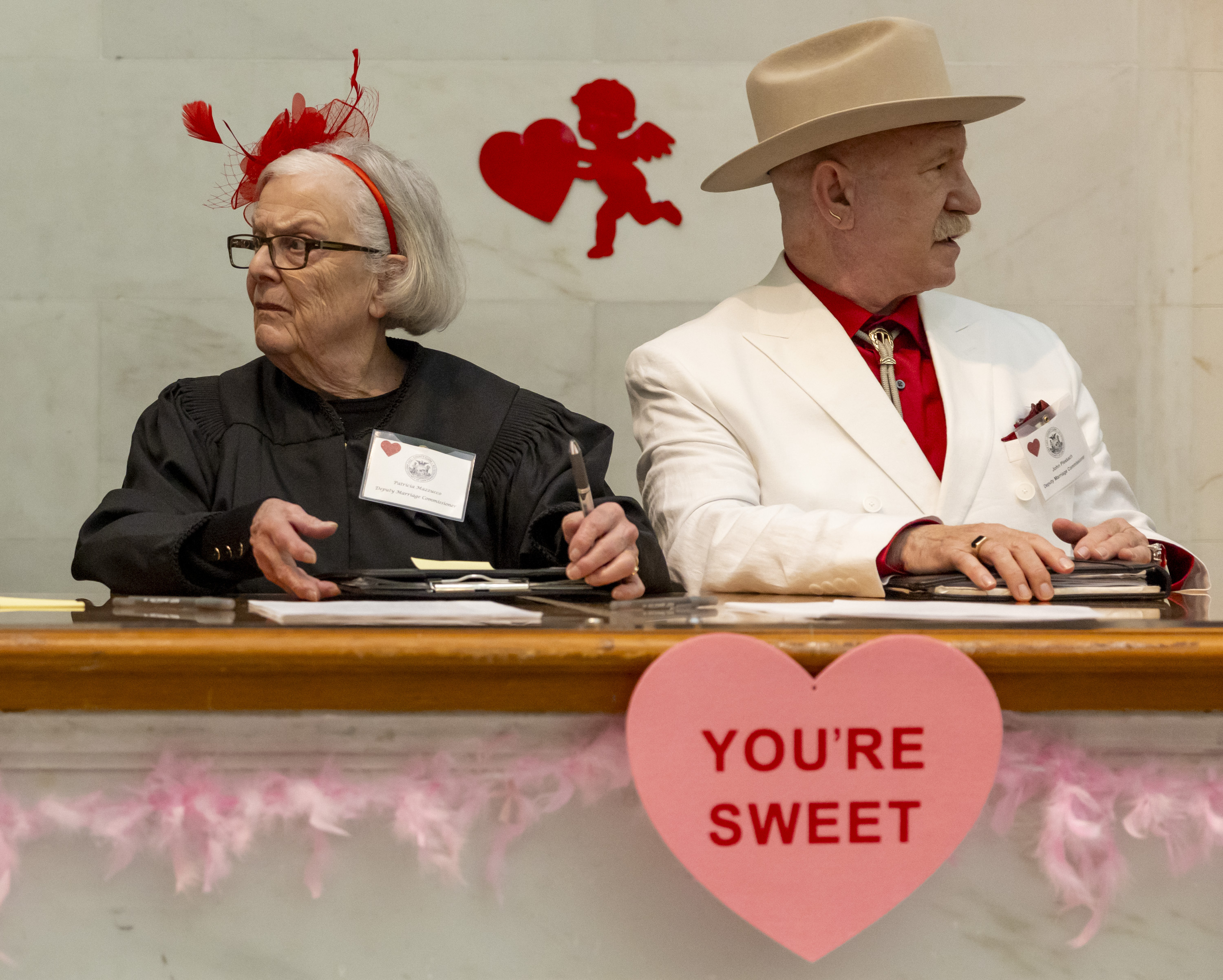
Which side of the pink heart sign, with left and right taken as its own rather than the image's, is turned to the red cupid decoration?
back

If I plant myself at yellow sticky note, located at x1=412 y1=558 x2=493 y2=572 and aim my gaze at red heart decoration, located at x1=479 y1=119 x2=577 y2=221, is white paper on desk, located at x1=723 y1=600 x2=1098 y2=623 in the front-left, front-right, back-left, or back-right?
back-right

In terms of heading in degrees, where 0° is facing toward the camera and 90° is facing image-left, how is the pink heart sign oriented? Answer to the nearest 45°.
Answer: approximately 0°

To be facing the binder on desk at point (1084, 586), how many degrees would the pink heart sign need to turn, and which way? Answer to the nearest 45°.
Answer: approximately 135° to its left

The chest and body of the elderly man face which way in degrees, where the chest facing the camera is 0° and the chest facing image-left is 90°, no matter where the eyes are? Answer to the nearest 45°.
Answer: approximately 315°

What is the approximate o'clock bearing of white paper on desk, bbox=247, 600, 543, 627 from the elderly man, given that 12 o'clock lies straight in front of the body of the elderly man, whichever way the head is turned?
The white paper on desk is roughly at 2 o'clock from the elderly man.

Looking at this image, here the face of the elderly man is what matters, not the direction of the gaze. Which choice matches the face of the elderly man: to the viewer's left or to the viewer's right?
to the viewer's right

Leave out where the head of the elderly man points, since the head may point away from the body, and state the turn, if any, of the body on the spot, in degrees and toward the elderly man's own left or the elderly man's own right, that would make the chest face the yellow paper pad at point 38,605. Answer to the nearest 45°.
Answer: approximately 90° to the elderly man's own right

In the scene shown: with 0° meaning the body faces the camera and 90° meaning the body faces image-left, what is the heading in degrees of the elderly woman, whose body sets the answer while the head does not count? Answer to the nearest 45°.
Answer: approximately 0°

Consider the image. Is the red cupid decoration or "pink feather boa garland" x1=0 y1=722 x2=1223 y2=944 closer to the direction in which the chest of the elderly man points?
the pink feather boa garland
